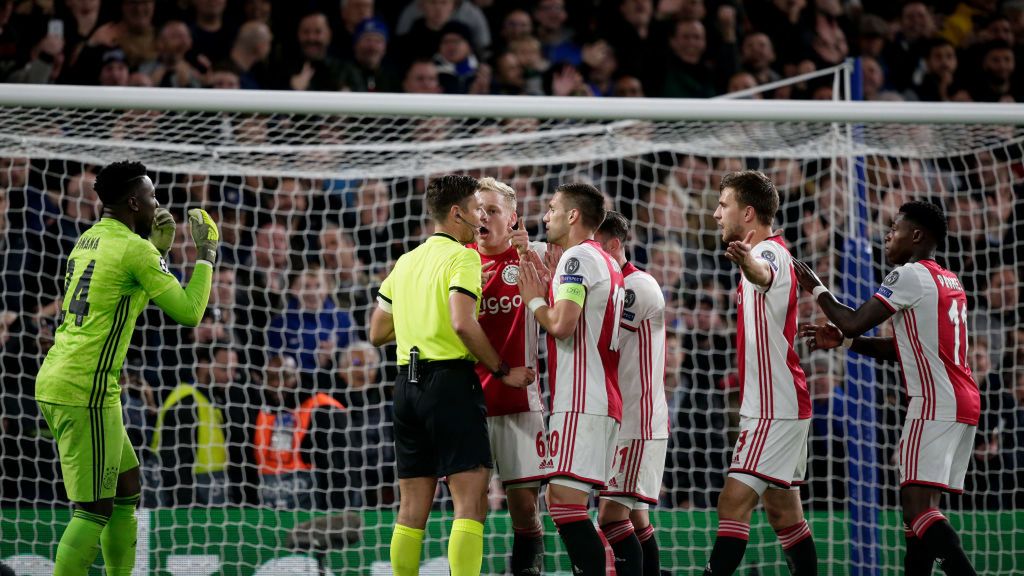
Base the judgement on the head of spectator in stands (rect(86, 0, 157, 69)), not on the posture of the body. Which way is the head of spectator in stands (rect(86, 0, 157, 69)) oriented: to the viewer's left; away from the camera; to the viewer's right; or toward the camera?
toward the camera

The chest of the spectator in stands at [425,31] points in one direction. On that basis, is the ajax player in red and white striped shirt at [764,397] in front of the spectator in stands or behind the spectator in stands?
in front

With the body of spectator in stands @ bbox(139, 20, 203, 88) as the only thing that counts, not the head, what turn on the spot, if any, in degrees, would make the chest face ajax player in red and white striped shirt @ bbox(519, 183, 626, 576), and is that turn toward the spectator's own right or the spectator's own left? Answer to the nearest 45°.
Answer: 0° — they already face them

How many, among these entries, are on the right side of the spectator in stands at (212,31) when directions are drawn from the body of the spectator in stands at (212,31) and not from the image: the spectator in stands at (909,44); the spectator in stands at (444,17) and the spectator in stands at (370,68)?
0

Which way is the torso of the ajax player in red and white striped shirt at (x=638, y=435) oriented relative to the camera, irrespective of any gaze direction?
to the viewer's left

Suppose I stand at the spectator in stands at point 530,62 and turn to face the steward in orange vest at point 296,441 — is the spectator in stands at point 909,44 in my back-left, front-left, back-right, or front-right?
back-left

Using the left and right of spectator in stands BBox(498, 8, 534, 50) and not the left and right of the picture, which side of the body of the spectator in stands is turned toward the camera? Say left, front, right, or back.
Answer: front

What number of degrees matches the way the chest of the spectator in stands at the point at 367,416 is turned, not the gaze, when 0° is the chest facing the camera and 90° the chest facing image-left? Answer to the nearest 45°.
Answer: approximately 0°

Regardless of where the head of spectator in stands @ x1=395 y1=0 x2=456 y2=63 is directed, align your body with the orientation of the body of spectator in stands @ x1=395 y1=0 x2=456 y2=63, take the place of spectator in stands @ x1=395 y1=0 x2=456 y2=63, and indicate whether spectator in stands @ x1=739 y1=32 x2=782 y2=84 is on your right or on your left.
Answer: on your left

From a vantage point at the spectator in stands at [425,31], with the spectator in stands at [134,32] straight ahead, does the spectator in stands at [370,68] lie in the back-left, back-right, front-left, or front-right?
front-left

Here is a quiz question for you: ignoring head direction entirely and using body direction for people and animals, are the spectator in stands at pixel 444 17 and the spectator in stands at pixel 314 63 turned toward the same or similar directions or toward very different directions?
same or similar directions

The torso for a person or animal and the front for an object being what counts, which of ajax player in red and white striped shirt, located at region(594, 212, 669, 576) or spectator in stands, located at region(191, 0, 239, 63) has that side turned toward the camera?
the spectator in stands

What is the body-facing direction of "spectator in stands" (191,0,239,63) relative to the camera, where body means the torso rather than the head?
toward the camera

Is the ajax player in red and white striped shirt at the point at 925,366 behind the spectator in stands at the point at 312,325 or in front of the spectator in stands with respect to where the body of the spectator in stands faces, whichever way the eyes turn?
in front

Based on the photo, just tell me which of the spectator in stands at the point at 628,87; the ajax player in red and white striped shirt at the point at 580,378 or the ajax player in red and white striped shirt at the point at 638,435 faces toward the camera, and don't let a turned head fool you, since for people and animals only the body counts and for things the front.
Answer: the spectator in stands

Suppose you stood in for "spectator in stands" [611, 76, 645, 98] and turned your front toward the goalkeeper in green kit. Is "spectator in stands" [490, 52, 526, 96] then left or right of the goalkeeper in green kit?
right

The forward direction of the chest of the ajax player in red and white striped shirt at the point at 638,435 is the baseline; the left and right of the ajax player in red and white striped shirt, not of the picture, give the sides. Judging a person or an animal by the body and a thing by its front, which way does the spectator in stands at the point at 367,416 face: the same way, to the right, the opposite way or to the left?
to the left

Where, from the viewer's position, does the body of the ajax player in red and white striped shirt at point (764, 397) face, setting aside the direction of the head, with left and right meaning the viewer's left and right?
facing to the left of the viewer

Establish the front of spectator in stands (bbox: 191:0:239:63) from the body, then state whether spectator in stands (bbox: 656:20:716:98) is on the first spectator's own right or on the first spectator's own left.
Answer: on the first spectator's own left

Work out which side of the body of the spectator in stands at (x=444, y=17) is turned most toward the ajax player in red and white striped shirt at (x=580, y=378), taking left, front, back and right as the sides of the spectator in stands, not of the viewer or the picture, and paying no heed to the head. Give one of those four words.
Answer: front

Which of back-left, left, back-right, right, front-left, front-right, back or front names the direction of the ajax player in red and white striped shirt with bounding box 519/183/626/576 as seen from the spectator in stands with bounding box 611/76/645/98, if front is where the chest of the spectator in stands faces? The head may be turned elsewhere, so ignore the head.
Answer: front

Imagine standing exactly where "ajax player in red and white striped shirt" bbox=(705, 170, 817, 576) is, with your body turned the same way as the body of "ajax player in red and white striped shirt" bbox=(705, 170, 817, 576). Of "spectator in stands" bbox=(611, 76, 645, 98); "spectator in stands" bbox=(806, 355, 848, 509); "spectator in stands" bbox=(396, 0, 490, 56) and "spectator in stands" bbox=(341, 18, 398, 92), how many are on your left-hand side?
0

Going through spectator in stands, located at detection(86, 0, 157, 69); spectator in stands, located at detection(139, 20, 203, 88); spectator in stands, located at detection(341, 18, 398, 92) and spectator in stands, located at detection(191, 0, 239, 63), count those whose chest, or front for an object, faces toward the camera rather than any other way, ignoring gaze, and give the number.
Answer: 4

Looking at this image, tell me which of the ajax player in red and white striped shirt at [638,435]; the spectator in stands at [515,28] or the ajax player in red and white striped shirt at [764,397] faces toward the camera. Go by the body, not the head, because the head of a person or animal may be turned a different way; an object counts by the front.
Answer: the spectator in stands
